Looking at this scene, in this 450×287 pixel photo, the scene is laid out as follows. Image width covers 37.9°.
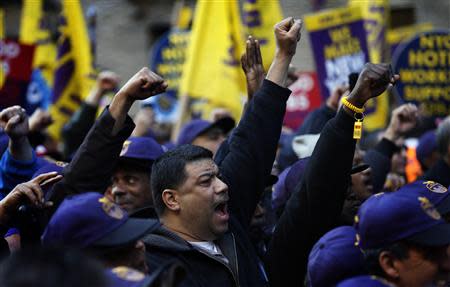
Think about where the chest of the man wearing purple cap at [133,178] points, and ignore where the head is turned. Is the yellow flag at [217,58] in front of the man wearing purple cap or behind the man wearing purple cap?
behind

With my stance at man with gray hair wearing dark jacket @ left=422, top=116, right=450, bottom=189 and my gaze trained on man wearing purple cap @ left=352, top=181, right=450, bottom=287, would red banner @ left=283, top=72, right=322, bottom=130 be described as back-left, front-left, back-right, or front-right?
back-right

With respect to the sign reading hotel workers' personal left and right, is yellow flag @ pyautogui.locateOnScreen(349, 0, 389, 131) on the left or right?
on its right

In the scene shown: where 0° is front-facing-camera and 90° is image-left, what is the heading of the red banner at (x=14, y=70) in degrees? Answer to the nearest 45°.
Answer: approximately 0°

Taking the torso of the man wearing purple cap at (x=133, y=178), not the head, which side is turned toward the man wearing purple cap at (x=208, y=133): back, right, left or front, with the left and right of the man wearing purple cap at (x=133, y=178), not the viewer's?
back

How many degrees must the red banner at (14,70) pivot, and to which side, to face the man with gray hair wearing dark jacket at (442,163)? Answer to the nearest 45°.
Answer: approximately 45° to its left

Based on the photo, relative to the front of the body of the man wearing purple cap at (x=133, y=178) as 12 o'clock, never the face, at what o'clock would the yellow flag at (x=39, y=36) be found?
The yellow flag is roughly at 4 o'clock from the man wearing purple cap.

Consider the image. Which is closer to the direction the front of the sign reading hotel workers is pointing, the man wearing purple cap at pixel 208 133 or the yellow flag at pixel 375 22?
the man wearing purple cap
